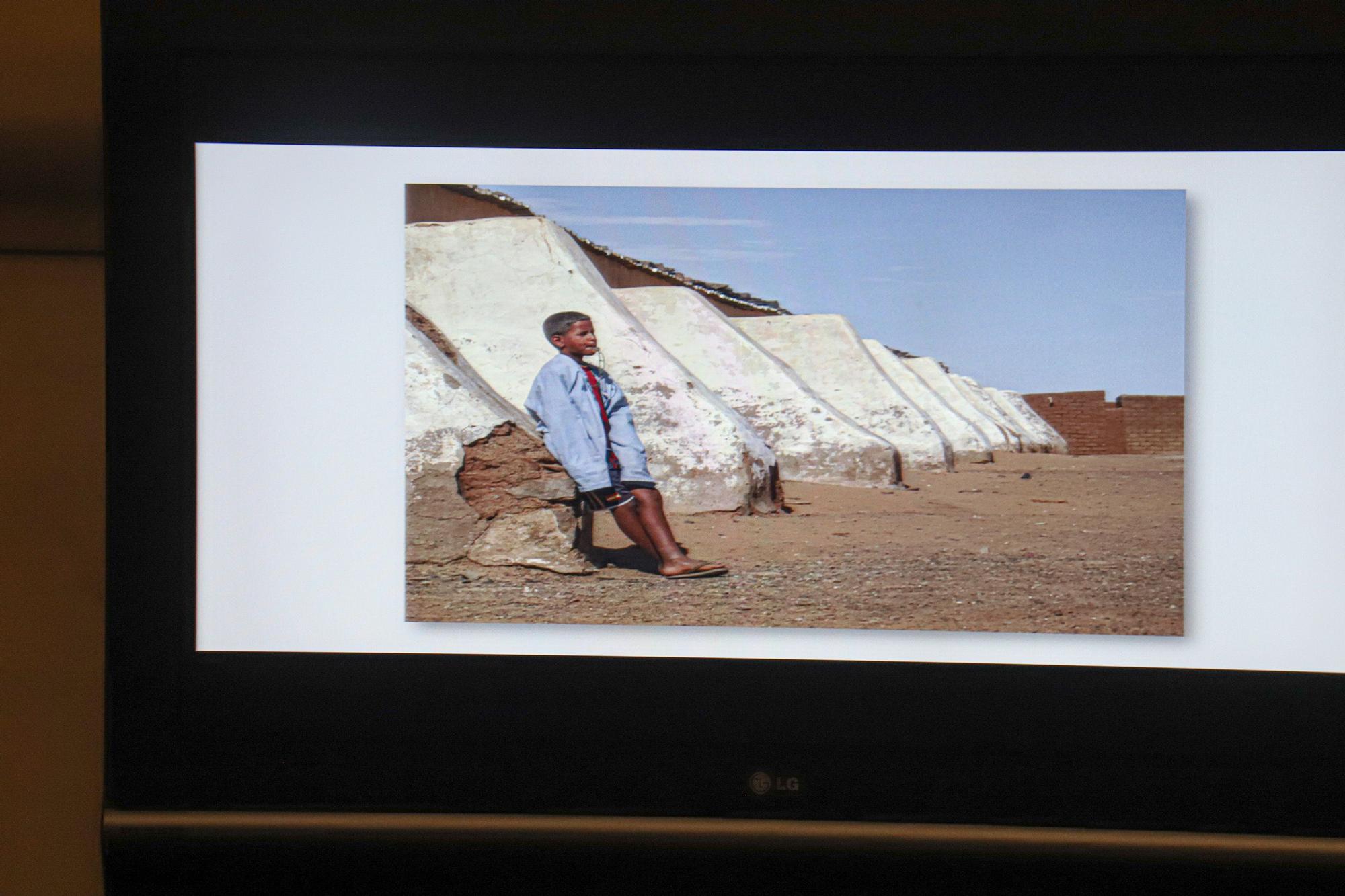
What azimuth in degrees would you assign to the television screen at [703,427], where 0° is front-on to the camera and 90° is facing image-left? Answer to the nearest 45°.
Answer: approximately 0°
